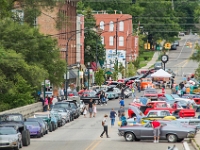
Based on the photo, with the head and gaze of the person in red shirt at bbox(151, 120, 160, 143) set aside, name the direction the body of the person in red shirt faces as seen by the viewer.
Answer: away from the camera

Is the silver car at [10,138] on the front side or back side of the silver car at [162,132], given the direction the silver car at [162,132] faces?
on the front side

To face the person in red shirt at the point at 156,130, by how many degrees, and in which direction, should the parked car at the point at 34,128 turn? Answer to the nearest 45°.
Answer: approximately 90° to its left

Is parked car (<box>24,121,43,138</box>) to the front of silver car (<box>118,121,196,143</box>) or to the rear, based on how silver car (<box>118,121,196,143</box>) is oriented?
to the front

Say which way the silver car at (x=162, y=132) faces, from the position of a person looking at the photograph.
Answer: facing to the left of the viewer

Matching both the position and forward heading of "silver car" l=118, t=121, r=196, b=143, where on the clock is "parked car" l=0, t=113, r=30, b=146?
The parked car is roughly at 12 o'clock from the silver car.
